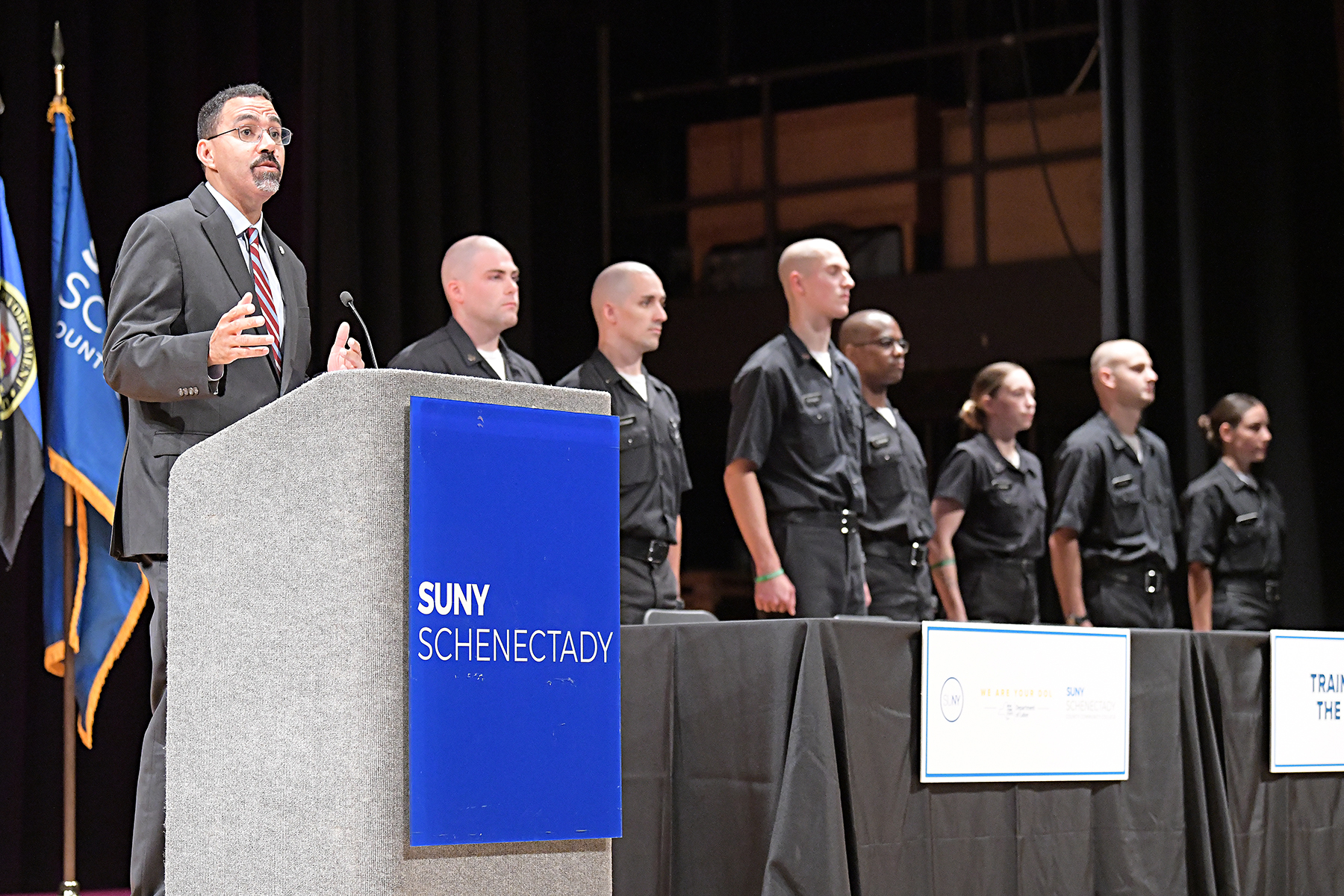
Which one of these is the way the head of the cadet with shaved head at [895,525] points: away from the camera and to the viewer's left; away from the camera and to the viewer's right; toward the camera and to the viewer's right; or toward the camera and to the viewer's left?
toward the camera and to the viewer's right

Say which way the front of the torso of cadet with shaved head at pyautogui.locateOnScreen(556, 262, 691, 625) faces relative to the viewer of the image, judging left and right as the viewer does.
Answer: facing the viewer and to the right of the viewer

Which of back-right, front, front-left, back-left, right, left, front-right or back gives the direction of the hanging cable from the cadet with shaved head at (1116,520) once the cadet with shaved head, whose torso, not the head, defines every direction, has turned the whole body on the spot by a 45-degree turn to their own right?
back

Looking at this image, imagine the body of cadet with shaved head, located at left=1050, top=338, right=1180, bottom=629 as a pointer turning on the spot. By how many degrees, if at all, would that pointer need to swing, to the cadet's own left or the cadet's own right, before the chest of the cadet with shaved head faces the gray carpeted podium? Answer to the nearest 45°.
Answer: approximately 45° to the cadet's own right

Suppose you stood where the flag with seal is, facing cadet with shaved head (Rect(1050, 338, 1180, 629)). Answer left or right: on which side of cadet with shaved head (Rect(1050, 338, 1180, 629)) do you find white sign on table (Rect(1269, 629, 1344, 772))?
right

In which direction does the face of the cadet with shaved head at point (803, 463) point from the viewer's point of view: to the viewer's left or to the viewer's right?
to the viewer's right

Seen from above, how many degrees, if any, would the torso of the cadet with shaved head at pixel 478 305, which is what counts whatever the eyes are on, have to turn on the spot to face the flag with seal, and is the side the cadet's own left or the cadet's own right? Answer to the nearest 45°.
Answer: approximately 135° to the cadet's own right

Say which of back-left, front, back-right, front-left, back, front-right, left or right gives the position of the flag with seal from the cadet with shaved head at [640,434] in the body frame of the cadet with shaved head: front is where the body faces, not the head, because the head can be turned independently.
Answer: back-right

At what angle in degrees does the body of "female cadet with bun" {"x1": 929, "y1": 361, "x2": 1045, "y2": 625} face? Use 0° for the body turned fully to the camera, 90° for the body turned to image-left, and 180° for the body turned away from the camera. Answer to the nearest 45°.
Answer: approximately 315°

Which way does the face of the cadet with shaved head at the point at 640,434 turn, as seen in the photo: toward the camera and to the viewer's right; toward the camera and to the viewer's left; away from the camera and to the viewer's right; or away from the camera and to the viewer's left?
toward the camera and to the viewer's right

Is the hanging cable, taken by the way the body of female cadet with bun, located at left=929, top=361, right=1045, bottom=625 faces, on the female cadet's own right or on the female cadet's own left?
on the female cadet's own left
